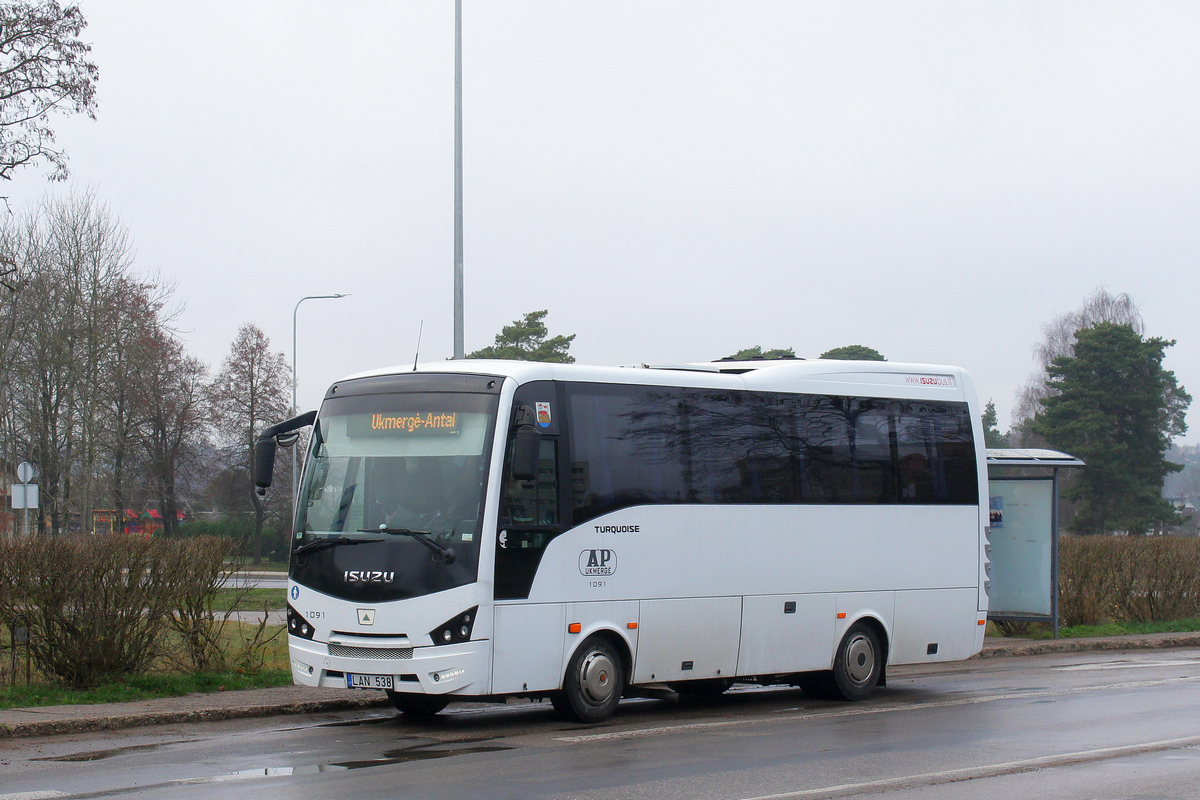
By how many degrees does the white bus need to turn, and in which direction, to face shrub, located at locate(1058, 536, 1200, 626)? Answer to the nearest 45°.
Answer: approximately 180°

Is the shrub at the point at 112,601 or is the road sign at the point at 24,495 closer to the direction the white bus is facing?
the shrub

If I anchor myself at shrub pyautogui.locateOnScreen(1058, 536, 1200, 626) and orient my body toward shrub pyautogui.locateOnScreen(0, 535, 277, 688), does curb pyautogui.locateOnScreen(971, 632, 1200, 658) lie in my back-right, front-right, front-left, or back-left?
front-left

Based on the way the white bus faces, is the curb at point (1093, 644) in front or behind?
behind

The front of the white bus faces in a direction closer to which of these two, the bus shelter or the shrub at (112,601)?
the shrub

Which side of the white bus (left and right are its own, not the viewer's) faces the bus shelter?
back

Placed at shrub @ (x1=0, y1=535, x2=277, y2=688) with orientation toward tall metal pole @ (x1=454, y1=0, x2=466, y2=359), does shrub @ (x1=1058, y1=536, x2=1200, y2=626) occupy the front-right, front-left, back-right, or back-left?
front-right

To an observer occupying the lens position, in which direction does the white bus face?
facing the viewer and to the left of the viewer

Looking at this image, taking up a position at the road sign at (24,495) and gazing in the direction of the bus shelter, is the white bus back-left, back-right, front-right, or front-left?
front-right
